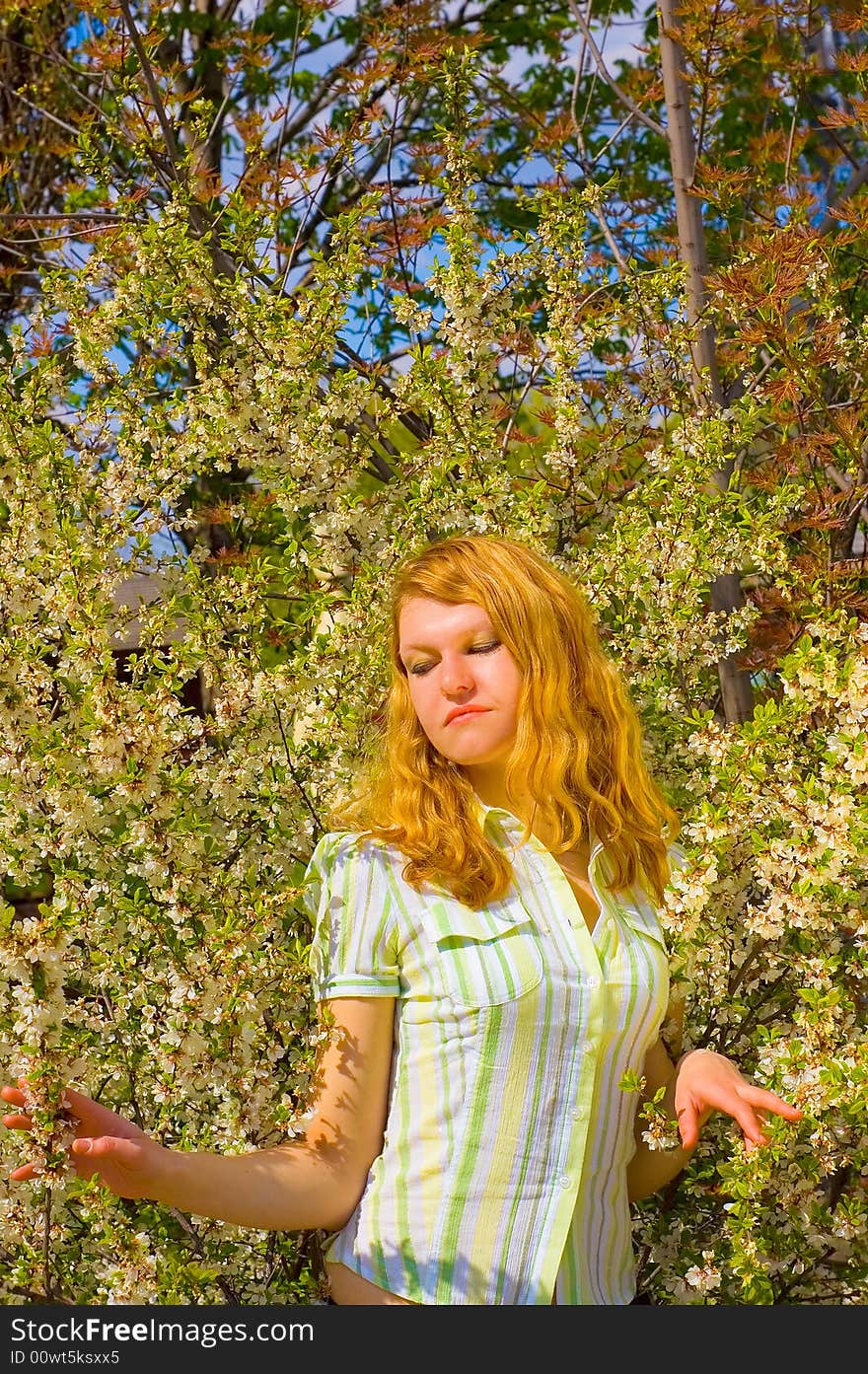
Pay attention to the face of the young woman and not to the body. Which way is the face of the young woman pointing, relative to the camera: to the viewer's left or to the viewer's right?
to the viewer's left
